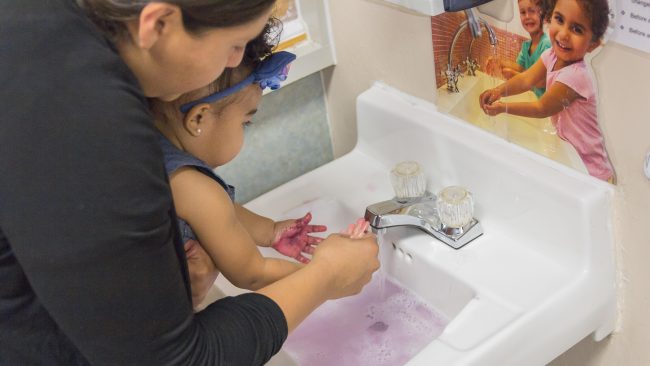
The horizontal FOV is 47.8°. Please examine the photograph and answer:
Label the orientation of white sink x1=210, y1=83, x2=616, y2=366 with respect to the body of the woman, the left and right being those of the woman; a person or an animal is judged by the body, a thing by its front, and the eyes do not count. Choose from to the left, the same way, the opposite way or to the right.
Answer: the opposite way

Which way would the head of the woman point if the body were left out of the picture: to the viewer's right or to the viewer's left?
to the viewer's right

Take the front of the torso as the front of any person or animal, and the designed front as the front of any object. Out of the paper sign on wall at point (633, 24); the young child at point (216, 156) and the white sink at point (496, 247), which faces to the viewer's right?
the young child

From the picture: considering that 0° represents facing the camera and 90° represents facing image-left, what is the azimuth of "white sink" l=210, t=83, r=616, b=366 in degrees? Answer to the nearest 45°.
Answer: approximately 45°

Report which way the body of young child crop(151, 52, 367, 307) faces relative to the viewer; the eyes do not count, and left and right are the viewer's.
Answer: facing to the right of the viewer

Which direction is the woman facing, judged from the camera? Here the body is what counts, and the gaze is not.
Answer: to the viewer's right

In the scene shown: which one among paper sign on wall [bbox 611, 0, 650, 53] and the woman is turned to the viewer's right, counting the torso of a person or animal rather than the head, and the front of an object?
the woman

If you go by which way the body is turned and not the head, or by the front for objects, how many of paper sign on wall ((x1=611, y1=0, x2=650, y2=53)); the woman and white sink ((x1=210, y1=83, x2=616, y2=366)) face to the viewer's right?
1

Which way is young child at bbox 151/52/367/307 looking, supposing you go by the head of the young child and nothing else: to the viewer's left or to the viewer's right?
to the viewer's right

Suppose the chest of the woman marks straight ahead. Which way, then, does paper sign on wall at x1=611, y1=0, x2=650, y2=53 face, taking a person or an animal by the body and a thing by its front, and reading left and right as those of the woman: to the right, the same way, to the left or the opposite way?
the opposite way
